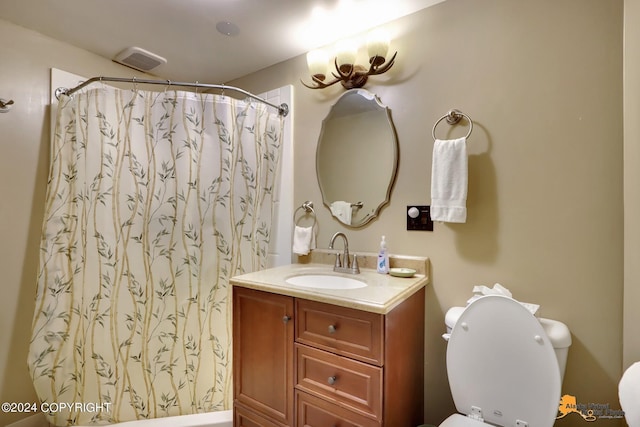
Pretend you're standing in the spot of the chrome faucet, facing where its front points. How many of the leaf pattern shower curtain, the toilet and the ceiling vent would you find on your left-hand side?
1

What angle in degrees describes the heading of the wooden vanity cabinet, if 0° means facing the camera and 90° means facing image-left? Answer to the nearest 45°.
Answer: approximately 45°

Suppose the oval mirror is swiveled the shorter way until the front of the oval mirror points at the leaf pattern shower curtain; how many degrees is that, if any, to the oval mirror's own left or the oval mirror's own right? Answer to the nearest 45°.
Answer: approximately 45° to the oval mirror's own right
